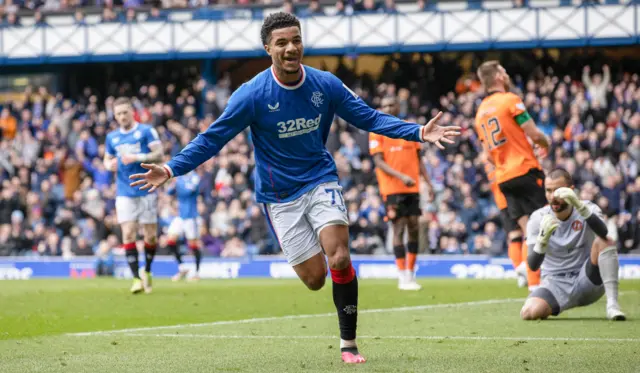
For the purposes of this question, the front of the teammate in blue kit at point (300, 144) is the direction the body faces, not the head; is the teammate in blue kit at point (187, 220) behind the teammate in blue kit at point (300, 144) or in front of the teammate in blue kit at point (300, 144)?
behind

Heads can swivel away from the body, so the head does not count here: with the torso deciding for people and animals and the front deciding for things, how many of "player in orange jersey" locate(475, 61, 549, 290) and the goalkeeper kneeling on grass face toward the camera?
1

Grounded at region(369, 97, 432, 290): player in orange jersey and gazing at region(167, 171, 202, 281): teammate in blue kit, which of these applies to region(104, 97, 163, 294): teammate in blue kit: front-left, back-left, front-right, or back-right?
front-left

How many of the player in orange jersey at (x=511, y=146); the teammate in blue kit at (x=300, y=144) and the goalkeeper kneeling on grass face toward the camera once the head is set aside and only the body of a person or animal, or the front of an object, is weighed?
2

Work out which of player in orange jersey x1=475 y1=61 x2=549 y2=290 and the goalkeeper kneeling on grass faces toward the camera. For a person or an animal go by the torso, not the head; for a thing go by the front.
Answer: the goalkeeper kneeling on grass

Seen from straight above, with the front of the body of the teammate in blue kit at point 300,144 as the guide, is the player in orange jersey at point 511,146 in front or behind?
behind

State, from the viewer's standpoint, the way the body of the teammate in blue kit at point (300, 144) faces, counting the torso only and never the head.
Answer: toward the camera

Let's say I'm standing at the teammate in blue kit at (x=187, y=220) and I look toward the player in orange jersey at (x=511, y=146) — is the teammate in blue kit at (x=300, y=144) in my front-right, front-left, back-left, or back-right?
front-right

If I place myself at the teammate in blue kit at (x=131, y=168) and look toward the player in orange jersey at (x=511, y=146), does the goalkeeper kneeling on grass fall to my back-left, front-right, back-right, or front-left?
front-right

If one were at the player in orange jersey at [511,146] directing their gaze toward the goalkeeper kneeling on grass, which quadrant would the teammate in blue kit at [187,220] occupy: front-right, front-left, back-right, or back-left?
back-right

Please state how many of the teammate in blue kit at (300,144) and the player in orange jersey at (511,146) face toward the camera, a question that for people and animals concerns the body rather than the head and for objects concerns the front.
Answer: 1

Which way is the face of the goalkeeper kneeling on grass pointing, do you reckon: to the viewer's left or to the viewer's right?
to the viewer's left

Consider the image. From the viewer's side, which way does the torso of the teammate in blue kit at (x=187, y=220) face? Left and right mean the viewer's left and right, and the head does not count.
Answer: facing the viewer and to the left of the viewer

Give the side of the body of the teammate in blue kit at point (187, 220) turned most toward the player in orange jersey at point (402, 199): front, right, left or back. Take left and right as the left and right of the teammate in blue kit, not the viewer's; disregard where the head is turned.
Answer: left

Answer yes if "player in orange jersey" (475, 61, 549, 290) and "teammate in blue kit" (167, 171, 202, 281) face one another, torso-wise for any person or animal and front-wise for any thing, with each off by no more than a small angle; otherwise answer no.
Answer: no

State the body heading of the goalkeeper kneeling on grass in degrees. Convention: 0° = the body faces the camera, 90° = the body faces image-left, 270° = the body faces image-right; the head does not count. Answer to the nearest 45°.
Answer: approximately 0°

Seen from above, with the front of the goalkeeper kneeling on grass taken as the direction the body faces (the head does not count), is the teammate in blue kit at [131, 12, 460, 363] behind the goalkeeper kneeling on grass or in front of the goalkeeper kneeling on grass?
in front
